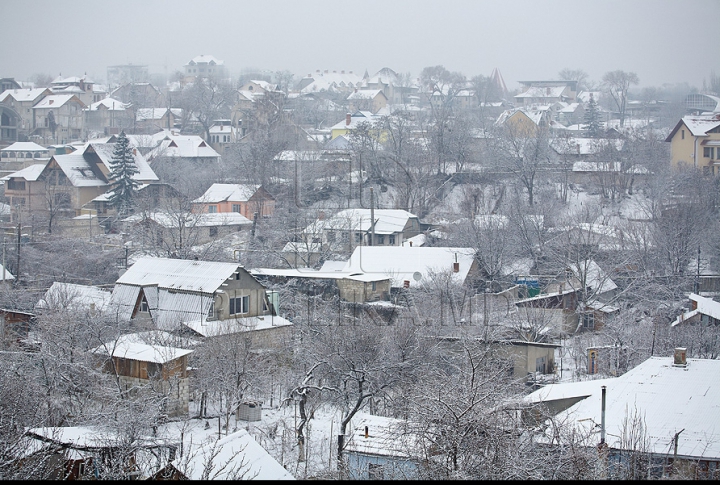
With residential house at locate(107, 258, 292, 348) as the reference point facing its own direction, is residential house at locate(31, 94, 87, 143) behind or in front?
behind

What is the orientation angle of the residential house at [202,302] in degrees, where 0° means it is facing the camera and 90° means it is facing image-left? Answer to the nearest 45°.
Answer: approximately 315°

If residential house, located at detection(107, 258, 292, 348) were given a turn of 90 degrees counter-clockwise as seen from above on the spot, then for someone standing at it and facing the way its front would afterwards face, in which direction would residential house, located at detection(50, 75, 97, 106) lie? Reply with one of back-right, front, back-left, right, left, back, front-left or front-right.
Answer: front-left

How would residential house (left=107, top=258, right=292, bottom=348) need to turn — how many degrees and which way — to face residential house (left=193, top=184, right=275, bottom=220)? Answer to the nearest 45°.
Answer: approximately 135° to its left

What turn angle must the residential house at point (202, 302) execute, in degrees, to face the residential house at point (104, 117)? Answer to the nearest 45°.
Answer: approximately 135° to its left

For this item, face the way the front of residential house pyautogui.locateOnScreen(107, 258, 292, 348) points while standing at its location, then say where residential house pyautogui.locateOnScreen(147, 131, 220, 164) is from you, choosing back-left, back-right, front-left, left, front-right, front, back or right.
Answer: back-left

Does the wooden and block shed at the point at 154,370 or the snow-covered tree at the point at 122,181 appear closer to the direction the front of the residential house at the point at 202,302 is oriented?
the wooden and block shed

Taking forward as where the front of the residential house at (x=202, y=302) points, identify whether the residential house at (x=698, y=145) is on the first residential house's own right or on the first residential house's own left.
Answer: on the first residential house's own left

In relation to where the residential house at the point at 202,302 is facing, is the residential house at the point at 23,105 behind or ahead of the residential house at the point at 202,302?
behind
